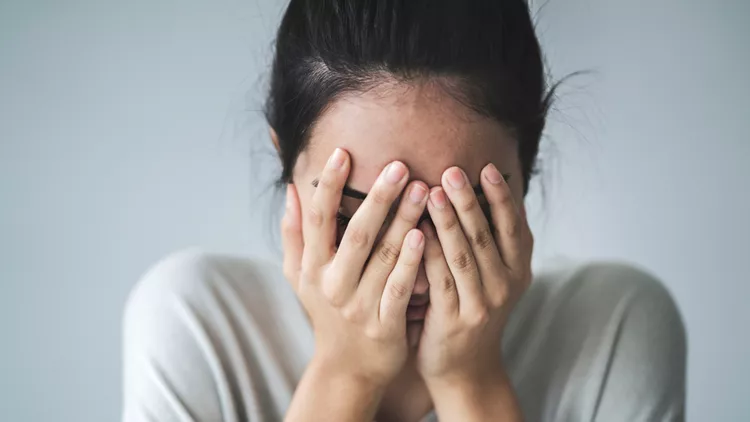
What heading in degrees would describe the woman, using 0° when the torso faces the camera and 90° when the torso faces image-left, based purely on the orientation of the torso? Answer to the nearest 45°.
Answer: approximately 0°
